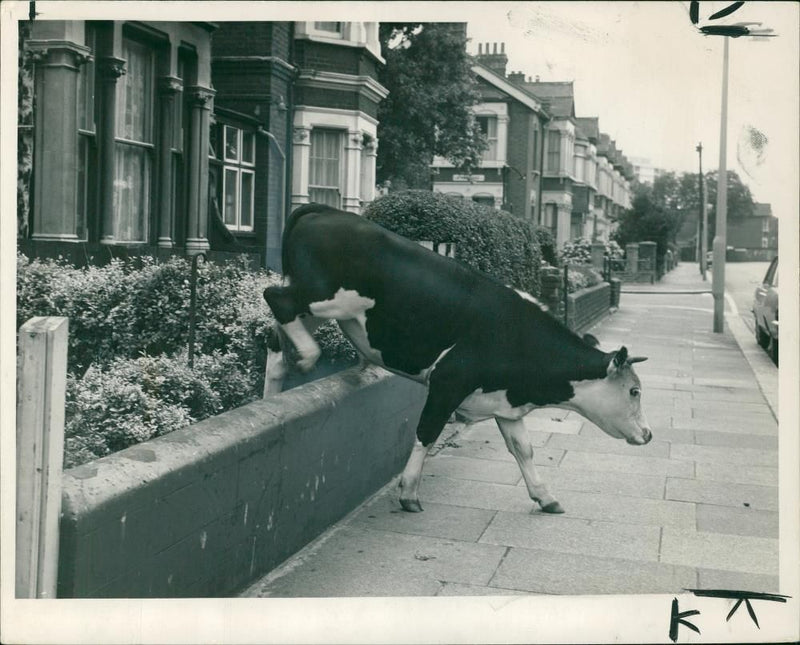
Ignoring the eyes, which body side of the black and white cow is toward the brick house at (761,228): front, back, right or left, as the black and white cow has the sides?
left

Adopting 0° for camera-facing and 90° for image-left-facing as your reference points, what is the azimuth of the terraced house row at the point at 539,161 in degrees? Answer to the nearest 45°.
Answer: approximately 315°

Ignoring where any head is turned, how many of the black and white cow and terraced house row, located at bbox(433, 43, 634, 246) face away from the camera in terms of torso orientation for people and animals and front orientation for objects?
0

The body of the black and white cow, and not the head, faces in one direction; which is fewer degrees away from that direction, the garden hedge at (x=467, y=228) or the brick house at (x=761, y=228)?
the brick house

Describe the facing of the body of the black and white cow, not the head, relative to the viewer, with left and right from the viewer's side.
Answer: facing to the right of the viewer

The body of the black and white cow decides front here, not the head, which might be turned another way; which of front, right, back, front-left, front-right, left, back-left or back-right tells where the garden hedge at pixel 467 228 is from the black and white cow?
left

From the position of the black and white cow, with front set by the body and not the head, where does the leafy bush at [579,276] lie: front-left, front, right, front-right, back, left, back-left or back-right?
left

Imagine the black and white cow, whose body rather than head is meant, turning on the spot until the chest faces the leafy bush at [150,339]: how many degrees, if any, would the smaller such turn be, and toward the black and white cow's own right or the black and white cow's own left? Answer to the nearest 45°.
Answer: approximately 180°

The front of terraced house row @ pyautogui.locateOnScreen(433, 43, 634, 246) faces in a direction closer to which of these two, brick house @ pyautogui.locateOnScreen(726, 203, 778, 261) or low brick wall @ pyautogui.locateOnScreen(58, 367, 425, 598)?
the brick house
